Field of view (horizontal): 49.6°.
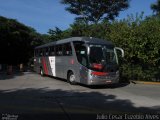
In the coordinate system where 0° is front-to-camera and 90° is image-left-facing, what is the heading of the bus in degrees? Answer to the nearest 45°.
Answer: approximately 315°

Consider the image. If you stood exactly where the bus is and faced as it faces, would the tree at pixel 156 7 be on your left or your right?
on your left

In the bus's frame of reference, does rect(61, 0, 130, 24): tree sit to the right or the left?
on its left

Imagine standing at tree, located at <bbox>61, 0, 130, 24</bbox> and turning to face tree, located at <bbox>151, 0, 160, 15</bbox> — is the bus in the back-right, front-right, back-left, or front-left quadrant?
back-right

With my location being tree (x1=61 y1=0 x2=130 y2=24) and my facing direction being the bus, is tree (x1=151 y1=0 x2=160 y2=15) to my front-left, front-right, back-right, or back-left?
back-left
